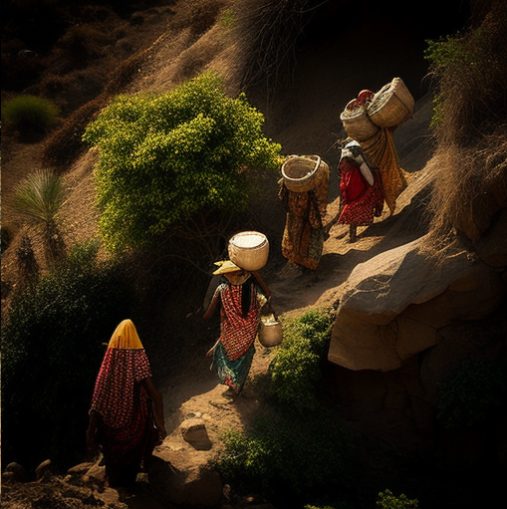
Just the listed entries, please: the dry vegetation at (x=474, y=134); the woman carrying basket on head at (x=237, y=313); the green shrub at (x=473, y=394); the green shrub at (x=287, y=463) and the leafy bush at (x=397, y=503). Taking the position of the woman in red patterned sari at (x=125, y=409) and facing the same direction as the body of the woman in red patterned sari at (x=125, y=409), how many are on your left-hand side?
0

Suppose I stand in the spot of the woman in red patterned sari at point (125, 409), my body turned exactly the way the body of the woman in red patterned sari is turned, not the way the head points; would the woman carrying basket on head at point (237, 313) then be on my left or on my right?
on my right

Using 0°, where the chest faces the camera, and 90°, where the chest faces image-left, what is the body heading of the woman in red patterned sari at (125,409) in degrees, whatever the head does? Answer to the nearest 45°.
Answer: approximately 180°

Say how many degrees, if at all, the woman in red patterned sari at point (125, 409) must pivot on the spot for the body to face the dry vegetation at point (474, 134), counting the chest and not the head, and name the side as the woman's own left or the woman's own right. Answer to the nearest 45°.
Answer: approximately 90° to the woman's own right

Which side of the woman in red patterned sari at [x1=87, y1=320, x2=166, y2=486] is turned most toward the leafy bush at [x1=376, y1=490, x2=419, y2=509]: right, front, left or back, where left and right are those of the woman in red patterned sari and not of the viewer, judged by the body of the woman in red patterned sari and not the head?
right

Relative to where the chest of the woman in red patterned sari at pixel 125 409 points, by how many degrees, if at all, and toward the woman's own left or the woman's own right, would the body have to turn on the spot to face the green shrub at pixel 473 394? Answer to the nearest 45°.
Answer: approximately 90° to the woman's own right
